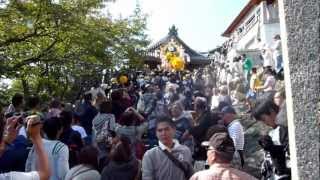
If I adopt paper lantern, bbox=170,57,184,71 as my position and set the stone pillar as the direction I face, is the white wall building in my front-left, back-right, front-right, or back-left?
front-left

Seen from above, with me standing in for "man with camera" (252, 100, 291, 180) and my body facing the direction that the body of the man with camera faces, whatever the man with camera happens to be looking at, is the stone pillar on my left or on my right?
on my left

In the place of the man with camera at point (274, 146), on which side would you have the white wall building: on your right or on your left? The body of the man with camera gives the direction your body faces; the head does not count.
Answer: on your right

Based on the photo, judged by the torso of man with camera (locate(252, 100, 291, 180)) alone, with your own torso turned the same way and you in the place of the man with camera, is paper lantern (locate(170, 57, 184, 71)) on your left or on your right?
on your right

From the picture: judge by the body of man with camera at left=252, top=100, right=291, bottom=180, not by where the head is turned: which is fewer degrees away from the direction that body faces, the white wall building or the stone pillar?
the stone pillar
